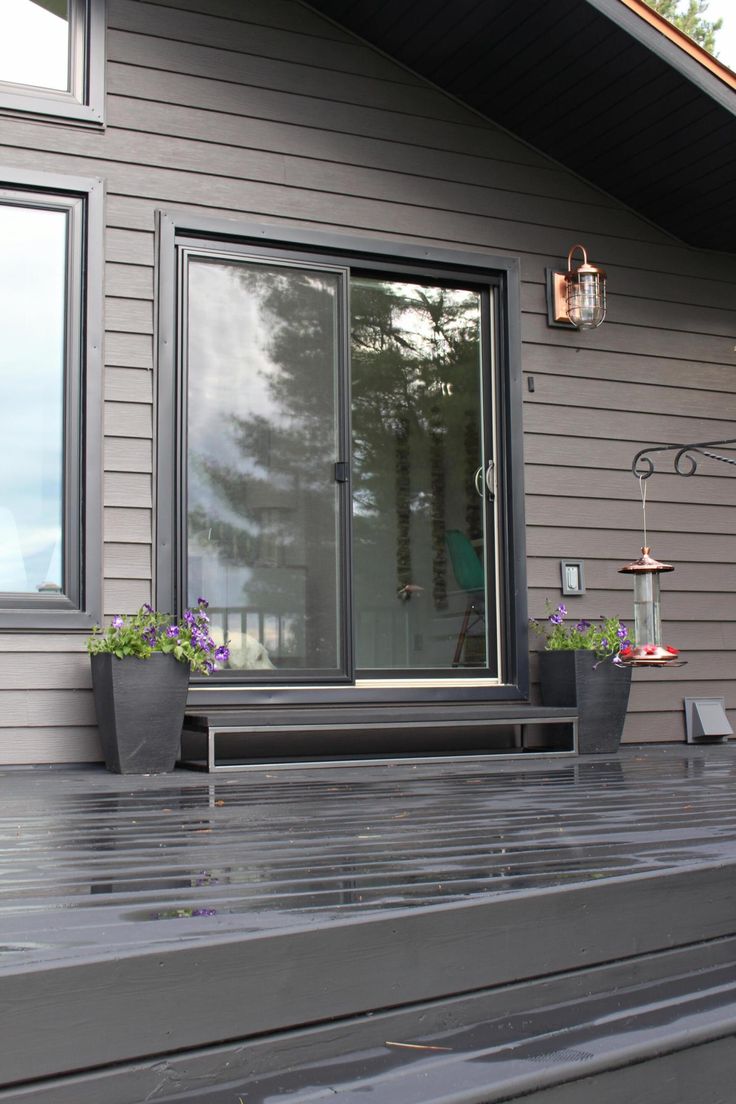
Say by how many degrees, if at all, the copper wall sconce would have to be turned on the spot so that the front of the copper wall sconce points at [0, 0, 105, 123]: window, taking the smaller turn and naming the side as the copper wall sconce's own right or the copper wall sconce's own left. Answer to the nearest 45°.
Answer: approximately 90° to the copper wall sconce's own right

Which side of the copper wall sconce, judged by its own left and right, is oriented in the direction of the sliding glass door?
right

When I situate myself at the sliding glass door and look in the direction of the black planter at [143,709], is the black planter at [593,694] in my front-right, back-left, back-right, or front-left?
back-left

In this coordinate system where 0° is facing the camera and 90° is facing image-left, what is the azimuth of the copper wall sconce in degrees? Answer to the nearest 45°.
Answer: approximately 315°

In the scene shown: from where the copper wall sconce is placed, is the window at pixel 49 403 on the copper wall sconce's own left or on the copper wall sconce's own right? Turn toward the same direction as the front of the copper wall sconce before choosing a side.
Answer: on the copper wall sconce's own right

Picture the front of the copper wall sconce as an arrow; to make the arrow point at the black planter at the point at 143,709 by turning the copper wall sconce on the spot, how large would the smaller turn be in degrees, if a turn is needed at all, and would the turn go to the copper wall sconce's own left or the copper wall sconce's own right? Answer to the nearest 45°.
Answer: approximately 90° to the copper wall sconce's own right

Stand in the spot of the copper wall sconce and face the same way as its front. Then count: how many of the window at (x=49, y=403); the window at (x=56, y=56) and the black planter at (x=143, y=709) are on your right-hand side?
3

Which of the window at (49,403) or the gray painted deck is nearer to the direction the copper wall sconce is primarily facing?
the gray painted deck

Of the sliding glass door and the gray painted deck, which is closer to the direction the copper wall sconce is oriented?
the gray painted deck
